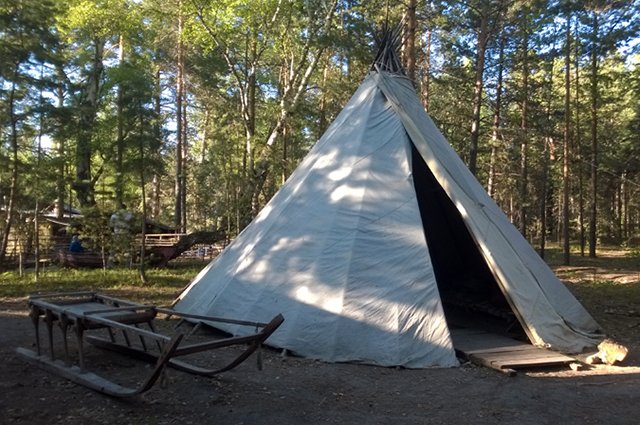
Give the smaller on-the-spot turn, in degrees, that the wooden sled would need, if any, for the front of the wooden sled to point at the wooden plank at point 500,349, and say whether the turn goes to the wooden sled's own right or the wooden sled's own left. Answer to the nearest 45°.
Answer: approximately 45° to the wooden sled's own left

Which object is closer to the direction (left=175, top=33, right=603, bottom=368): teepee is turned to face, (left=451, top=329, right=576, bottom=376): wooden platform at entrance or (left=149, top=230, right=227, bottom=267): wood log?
the wooden platform at entrance

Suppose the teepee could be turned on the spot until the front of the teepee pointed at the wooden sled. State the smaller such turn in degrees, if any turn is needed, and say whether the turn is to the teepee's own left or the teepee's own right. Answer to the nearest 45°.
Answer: approximately 90° to the teepee's own right

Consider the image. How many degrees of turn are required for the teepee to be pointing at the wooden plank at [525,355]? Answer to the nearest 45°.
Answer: approximately 45° to its left

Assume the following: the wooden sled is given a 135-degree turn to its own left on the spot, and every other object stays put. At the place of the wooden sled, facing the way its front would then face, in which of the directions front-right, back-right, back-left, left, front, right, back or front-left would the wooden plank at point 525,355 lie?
right

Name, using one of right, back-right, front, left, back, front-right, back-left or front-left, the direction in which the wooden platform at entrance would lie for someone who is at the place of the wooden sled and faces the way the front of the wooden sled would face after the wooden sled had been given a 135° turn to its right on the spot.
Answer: back

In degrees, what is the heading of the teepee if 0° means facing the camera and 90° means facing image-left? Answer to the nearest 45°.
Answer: approximately 315°

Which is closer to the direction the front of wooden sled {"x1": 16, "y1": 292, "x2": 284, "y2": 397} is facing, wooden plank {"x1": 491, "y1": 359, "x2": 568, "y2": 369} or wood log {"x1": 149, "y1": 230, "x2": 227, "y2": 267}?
the wooden plank

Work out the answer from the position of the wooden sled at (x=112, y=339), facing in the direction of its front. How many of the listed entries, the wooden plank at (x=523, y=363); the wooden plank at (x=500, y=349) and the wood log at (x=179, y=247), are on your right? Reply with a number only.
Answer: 0

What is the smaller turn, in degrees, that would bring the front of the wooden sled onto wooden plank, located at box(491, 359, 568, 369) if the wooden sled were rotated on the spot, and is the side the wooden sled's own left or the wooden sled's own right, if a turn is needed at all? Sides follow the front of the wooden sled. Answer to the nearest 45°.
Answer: approximately 45° to the wooden sled's own left

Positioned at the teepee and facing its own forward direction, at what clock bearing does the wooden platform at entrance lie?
The wooden platform at entrance is roughly at 11 o'clock from the teepee.

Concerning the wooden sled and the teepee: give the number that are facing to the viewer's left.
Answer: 0
